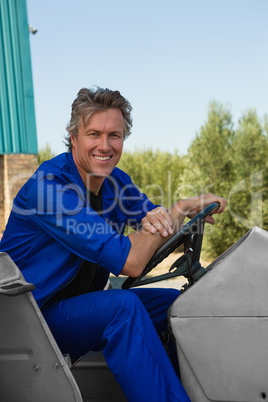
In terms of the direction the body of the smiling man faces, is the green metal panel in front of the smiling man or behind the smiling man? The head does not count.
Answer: behind

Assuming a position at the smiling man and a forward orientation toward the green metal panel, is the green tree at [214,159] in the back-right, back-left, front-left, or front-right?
front-right

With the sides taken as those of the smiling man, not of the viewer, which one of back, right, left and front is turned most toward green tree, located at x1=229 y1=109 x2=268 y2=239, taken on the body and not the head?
left

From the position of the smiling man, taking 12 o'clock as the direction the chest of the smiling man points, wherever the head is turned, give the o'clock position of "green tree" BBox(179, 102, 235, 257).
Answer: The green tree is roughly at 8 o'clock from the smiling man.

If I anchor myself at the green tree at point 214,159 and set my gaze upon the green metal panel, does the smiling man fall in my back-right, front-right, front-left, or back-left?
front-left

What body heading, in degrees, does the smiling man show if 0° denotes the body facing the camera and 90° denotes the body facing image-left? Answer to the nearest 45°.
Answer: approximately 315°
